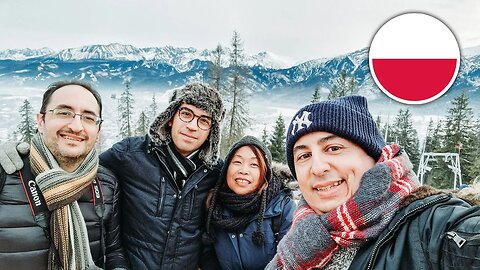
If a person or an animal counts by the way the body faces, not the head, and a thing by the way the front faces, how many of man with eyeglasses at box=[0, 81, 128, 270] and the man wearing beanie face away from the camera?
0

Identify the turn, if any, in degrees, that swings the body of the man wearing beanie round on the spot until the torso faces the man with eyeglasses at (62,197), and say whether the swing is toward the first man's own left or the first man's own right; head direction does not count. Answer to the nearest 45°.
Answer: approximately 45° to the first man's own right

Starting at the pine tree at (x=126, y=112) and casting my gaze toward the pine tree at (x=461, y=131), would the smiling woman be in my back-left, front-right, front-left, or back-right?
front-right

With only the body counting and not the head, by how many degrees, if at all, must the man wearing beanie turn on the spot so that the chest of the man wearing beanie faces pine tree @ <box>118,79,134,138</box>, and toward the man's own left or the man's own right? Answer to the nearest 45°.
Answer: approximately 90° to the man's own right

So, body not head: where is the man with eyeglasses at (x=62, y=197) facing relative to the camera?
toward the camera

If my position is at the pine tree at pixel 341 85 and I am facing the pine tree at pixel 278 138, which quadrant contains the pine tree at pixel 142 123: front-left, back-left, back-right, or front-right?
front-right

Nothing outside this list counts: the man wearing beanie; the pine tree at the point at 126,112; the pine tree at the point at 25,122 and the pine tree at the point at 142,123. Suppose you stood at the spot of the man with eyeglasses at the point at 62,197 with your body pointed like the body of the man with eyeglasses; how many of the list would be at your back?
3

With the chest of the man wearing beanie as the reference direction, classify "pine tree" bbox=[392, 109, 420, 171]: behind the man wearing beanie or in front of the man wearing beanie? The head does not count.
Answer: behind

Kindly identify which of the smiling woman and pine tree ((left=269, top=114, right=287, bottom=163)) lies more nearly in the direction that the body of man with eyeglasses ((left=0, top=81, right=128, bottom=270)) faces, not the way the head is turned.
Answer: the smiling woman

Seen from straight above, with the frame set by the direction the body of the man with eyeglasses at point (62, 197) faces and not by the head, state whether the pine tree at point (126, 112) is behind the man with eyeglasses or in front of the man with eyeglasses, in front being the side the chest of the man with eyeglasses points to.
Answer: behind

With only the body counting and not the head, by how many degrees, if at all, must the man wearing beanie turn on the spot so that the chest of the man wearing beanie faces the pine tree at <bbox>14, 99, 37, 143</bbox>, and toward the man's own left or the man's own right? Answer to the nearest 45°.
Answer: approximately 90° to the man's own right

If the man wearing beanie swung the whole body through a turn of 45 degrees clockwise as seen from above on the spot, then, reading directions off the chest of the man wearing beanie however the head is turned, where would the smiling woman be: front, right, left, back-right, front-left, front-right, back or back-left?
front-right

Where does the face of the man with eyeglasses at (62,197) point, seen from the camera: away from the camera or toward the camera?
toward the camera

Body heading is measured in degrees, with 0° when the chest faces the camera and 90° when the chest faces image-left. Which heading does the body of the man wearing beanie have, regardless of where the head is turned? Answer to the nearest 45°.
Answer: approximately 45°

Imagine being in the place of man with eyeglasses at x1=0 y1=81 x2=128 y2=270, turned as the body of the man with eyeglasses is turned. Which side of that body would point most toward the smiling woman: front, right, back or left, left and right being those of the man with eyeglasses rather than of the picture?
left
